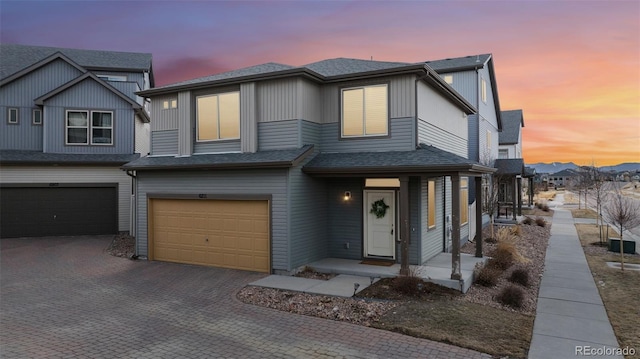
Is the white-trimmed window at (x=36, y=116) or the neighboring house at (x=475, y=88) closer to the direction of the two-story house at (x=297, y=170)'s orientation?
the white-trimmed window

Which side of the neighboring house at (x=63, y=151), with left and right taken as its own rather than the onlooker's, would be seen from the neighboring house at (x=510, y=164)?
left

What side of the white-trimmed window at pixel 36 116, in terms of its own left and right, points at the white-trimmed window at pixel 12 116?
right

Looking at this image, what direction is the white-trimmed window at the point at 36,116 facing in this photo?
toward the camera

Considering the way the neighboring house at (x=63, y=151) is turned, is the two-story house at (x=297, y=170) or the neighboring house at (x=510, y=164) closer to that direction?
the two-story house

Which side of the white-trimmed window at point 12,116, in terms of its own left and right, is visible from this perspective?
front

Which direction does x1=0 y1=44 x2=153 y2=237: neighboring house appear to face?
toward the camera

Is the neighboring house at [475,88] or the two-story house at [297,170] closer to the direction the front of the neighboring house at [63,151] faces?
the two-story house

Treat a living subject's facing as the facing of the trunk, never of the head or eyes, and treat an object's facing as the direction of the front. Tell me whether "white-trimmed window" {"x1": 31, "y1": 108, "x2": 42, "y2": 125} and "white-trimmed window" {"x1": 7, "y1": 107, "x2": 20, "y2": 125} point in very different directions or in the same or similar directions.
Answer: same or similar directions

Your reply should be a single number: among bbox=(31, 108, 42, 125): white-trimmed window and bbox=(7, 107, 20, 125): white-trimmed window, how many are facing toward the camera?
2

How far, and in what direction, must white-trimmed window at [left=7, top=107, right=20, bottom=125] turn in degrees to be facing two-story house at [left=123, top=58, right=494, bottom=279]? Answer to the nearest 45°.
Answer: approximately 45° to its left

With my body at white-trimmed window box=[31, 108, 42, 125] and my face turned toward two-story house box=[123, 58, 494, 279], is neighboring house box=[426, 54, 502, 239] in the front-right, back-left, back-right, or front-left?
front-left

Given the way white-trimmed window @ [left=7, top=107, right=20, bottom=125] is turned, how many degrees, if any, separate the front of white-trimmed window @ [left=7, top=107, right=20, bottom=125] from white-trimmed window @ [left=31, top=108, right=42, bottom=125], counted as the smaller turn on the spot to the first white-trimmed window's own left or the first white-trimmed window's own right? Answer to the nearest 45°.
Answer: approximately 90° to the first white-trimmed window's own left

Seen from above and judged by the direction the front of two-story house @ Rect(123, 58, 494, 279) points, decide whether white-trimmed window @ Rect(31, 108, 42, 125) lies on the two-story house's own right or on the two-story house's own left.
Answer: on the two-story house's own right
